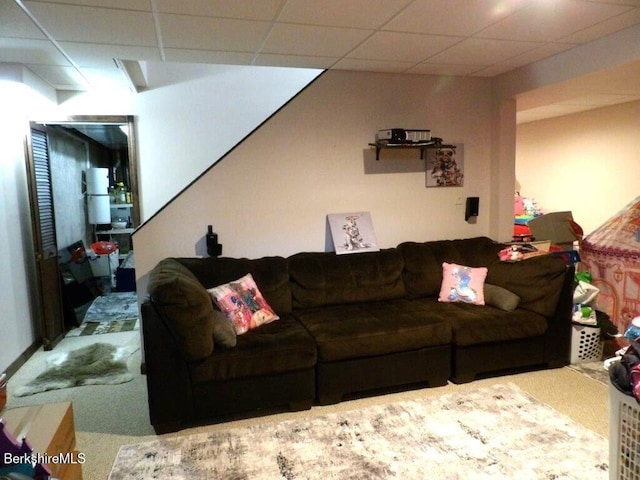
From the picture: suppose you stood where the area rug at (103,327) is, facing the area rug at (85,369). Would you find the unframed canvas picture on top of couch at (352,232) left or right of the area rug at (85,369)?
left

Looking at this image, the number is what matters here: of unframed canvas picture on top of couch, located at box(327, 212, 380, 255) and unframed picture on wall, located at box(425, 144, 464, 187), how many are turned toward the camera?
2

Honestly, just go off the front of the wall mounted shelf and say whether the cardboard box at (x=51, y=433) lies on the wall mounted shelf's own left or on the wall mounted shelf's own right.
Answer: on the wall mounted shelf's own right

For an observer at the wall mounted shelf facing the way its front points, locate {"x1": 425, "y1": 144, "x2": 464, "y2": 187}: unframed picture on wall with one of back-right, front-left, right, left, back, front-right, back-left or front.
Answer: left

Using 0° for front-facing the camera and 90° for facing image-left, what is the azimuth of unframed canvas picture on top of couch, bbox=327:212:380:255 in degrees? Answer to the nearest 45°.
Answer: approximately 0°

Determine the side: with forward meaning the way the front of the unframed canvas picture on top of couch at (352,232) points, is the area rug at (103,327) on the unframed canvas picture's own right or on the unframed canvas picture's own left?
on the unframed canvas picture's own right

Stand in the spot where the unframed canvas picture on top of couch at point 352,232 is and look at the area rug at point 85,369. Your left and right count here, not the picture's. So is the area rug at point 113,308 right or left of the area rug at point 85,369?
right

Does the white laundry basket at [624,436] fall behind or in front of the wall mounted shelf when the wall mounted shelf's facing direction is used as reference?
in front

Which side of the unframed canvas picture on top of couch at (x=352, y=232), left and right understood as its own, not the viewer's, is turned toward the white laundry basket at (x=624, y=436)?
front

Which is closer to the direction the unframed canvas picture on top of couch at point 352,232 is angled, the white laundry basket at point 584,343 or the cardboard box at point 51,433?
the cardboard box
